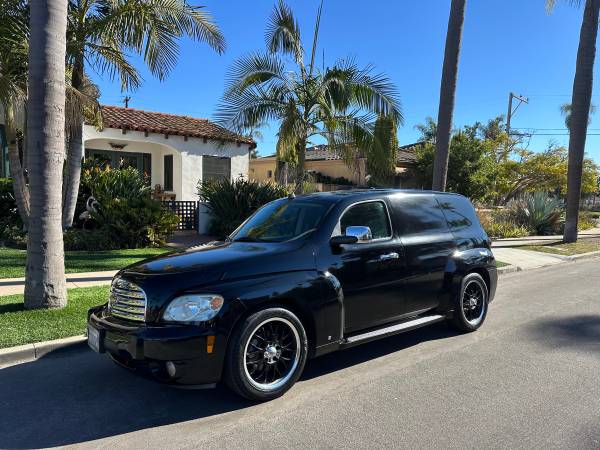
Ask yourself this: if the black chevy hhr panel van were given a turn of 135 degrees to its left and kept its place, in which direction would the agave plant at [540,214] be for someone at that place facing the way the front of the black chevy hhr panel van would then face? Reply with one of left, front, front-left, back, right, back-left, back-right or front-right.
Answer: front-left

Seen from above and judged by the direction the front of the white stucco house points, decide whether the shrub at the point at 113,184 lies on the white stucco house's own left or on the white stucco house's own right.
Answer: on the white stucco house's own right

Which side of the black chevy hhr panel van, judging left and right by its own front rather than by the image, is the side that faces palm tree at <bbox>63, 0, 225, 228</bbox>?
right

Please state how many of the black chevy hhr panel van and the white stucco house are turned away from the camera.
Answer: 0

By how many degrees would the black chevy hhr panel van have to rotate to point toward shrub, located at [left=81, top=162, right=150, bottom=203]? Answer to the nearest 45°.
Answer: approximately 90° to its right

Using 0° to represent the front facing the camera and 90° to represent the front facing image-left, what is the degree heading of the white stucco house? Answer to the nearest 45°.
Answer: approximately 315°

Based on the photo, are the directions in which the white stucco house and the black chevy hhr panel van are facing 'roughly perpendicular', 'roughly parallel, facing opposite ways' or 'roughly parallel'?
roughly perpendicular

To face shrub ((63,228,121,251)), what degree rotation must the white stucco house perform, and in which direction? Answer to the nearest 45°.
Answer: approximately 45° to its right

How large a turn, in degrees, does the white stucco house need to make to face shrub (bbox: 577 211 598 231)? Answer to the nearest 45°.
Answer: approximately 45° to its left
